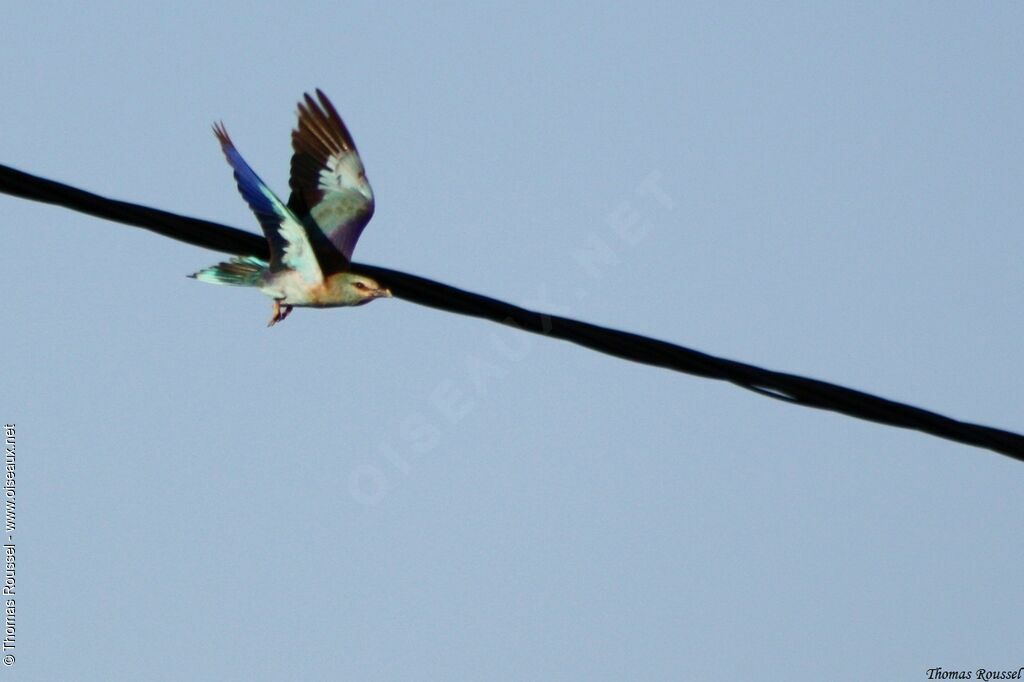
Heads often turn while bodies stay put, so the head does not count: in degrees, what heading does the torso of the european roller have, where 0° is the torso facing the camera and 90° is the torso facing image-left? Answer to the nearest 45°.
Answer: approximately 270°
